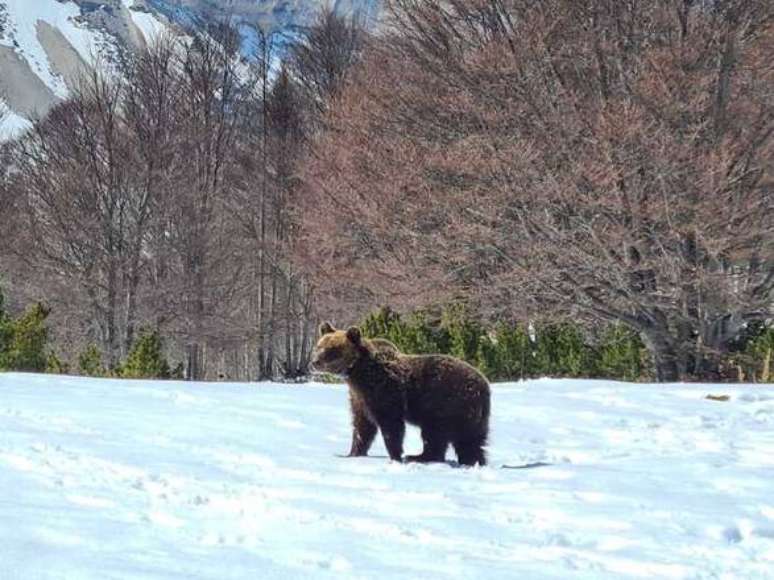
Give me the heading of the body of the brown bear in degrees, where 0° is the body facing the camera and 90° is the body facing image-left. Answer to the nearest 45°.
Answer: approximately 90°

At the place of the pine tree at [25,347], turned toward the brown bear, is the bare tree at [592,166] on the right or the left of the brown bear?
left

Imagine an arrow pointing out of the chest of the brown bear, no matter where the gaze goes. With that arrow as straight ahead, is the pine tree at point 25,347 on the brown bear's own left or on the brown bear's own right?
on the brown bear's own right

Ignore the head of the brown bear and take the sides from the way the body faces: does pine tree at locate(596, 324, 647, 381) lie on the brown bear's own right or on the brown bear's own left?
on the brown bear's own right

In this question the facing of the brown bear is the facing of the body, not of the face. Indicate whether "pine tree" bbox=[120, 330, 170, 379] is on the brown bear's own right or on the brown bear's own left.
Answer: on the brown bear's own right
